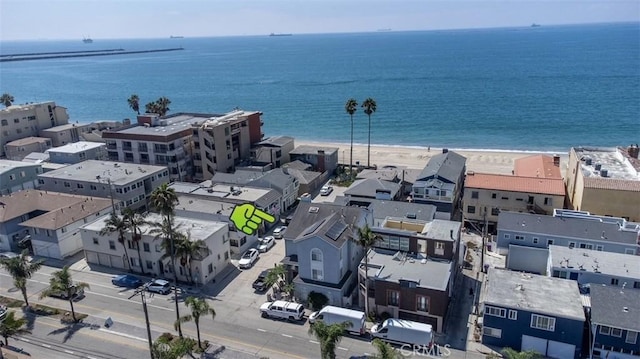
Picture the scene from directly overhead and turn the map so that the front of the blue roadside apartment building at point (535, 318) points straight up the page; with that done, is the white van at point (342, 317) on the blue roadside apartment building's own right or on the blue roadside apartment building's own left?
on the blue roadside apartment building's own right

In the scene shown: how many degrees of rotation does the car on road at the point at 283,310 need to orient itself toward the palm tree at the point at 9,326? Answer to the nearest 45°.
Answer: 0° — it already faces it

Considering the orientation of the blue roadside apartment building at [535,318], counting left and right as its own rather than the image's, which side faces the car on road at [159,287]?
right

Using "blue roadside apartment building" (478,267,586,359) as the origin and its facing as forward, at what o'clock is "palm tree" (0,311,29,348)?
The palm tree is roughly at 2 o'clock from the blue roadside apartment building.

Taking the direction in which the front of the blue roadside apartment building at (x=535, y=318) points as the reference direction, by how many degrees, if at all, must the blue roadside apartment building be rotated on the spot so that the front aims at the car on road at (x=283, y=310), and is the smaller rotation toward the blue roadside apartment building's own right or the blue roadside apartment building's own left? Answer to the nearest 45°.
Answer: approximately 90° to the blue roadside apartment building's own right

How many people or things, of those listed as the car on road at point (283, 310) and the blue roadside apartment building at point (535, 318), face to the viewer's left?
1

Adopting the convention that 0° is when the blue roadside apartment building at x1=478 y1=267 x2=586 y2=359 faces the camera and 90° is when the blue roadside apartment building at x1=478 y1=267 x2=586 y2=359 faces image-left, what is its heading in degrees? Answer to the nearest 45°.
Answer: approximately 0°

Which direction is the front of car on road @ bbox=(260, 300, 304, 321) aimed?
to the viewer's left

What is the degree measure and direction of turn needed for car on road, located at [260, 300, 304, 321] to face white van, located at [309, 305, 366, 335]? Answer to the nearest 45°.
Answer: approximately 135° to its left
